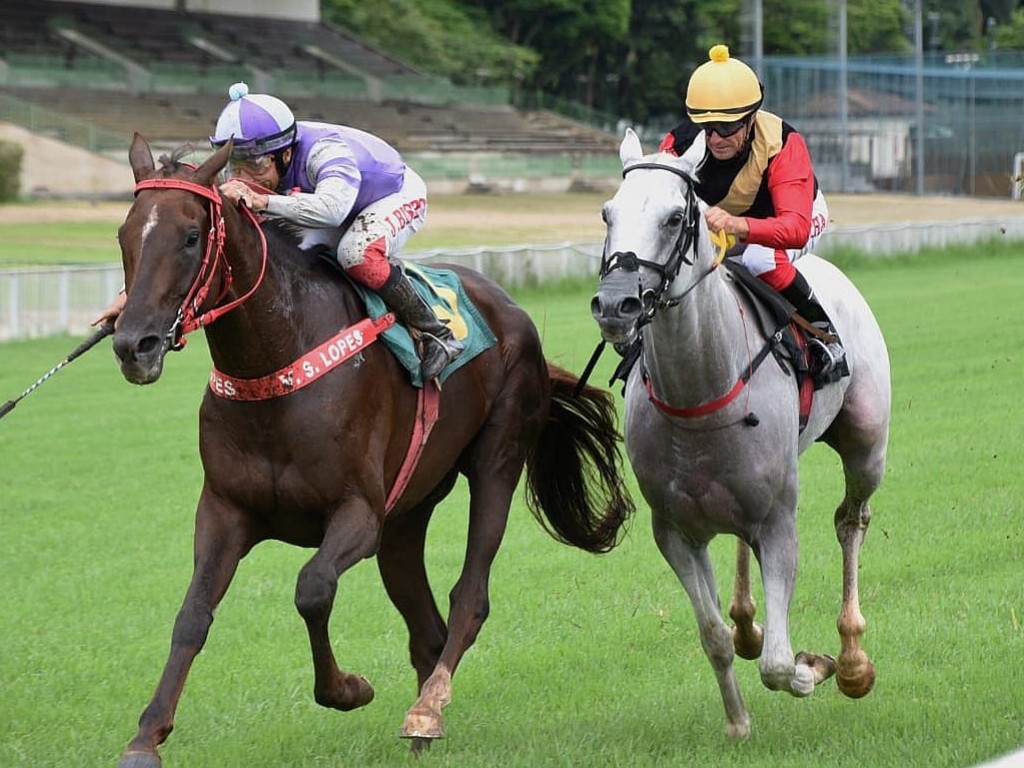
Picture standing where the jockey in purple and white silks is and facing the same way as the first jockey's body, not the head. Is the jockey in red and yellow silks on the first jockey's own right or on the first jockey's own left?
on the first jockey's own left

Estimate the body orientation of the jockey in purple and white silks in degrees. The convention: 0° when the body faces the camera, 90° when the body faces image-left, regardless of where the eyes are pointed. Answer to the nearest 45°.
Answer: approximately 45°

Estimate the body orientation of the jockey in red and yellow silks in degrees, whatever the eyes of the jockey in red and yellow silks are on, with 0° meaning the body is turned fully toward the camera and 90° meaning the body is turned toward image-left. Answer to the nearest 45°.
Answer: approximately 45°

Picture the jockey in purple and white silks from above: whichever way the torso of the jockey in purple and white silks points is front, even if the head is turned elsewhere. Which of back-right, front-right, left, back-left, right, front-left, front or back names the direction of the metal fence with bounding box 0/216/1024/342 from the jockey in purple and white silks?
back-right

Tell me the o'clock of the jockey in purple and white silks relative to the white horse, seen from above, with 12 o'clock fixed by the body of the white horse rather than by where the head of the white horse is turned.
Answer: The jockey in purple and white silks is roughly at 2 o'clock from the white horse.

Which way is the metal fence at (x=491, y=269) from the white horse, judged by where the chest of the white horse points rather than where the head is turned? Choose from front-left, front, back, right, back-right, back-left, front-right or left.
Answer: back-right

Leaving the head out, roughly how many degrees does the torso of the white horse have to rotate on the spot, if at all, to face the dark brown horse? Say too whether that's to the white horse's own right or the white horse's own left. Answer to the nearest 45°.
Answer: approximately 45° to the white horse's own right
